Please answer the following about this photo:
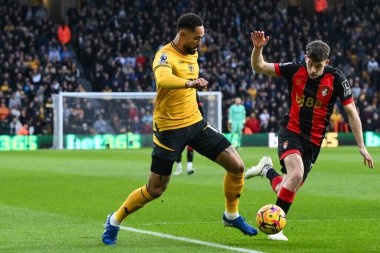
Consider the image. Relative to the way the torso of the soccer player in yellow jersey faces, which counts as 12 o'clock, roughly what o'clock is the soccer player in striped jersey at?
The soccer player in striped jersey is roughly at 10 o'clock from the soccer player in yellow jersey.

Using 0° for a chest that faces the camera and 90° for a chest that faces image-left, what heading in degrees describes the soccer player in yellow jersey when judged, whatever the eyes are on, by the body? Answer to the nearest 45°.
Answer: approximately 315°

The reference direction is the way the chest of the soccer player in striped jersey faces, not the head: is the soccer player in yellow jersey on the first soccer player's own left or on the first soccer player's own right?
on the first soccer player's own right

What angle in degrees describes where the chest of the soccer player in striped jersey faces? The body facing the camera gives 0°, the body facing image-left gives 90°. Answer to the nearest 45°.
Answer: approximately 0°
